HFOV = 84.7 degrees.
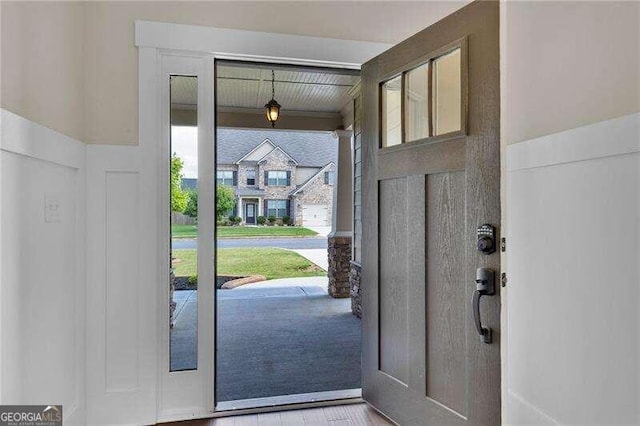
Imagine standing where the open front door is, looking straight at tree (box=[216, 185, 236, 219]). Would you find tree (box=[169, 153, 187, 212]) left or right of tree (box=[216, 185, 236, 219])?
left

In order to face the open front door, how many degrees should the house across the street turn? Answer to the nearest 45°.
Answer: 0° — it already faces it

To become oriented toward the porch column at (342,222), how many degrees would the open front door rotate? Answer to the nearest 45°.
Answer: approximately 135° to its right

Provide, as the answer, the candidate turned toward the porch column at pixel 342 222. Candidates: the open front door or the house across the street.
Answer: the house across the street

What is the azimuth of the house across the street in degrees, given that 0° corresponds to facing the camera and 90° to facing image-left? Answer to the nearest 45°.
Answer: approximately 0°

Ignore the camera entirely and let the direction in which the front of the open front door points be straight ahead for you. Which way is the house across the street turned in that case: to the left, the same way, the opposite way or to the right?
to the left

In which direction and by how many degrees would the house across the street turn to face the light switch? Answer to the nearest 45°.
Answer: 0° — it already faces it

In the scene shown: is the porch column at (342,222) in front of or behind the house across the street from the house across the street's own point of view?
in front

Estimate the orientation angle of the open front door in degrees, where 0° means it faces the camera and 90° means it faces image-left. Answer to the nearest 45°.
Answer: approximately 45°

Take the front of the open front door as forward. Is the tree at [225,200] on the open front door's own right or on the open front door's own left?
on the open front door's own right

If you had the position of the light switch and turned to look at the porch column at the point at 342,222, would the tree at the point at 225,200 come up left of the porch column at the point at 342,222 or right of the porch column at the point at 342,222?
left

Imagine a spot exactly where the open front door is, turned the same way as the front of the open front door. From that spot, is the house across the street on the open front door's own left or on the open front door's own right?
on the open front door's own right

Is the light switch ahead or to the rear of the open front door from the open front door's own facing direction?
ahead
